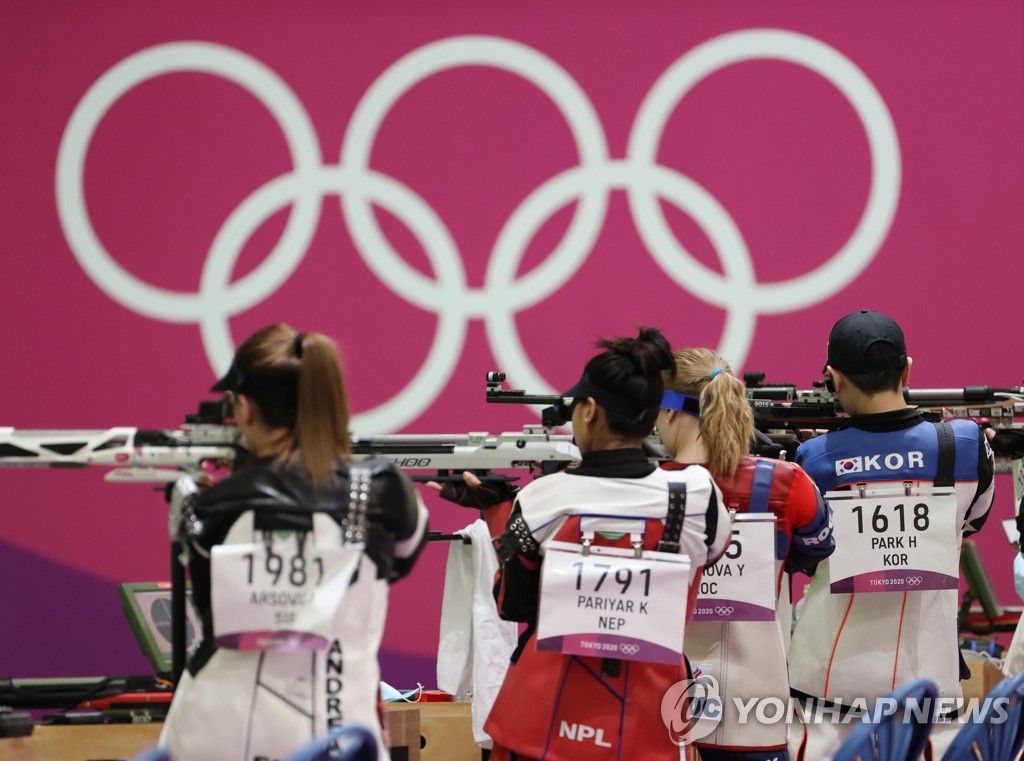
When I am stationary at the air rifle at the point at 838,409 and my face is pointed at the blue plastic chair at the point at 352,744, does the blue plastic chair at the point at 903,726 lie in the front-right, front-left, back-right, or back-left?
front-left

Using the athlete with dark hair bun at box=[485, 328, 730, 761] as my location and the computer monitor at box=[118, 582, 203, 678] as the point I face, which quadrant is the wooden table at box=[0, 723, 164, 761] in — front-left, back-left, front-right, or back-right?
front-left

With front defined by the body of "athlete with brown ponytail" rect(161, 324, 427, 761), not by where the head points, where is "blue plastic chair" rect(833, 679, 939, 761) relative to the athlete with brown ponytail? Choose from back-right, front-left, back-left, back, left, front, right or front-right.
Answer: right

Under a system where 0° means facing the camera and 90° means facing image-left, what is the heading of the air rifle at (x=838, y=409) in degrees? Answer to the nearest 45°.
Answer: approximately 90°

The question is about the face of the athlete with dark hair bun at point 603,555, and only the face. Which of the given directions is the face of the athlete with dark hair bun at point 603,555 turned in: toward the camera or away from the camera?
away from the camera

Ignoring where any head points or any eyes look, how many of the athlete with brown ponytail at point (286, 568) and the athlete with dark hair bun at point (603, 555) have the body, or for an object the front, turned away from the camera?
2

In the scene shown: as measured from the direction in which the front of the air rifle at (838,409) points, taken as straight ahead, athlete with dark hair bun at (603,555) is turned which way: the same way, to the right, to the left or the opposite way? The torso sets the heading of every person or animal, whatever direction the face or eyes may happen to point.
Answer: to the right

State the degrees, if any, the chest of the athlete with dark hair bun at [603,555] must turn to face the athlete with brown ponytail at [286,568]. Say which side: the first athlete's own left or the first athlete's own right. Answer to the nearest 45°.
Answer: approximately 135° to the first athlete's own left

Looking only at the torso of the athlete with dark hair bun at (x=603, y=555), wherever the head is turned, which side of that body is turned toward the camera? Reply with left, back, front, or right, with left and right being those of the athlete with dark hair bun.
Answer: back

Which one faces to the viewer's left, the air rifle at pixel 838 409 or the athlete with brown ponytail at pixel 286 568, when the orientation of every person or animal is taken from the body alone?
the air rifle

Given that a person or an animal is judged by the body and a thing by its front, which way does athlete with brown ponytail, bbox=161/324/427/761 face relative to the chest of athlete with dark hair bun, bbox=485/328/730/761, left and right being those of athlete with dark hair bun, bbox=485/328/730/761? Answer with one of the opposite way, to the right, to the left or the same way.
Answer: the same way

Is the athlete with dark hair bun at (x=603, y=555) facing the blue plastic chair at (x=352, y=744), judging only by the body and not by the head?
no

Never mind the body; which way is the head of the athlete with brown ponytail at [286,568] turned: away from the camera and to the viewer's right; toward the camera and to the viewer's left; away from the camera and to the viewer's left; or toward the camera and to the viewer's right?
away from the camera and to the viewer's left

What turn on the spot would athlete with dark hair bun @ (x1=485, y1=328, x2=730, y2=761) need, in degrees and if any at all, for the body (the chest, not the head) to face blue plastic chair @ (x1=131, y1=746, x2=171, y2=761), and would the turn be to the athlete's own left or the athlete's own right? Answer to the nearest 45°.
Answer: approximately 135° to the athlete's own left

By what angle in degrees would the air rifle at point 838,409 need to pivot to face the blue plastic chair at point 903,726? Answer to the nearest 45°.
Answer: approximately 90° to its left

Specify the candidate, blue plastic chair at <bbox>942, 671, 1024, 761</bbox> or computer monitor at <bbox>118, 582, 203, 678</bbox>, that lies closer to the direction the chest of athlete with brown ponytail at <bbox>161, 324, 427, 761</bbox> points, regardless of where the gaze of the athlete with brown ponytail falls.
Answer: the computer monitor

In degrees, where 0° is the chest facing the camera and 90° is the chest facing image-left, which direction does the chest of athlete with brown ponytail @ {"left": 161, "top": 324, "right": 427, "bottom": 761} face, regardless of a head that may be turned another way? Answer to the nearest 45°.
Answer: approximately 180°
